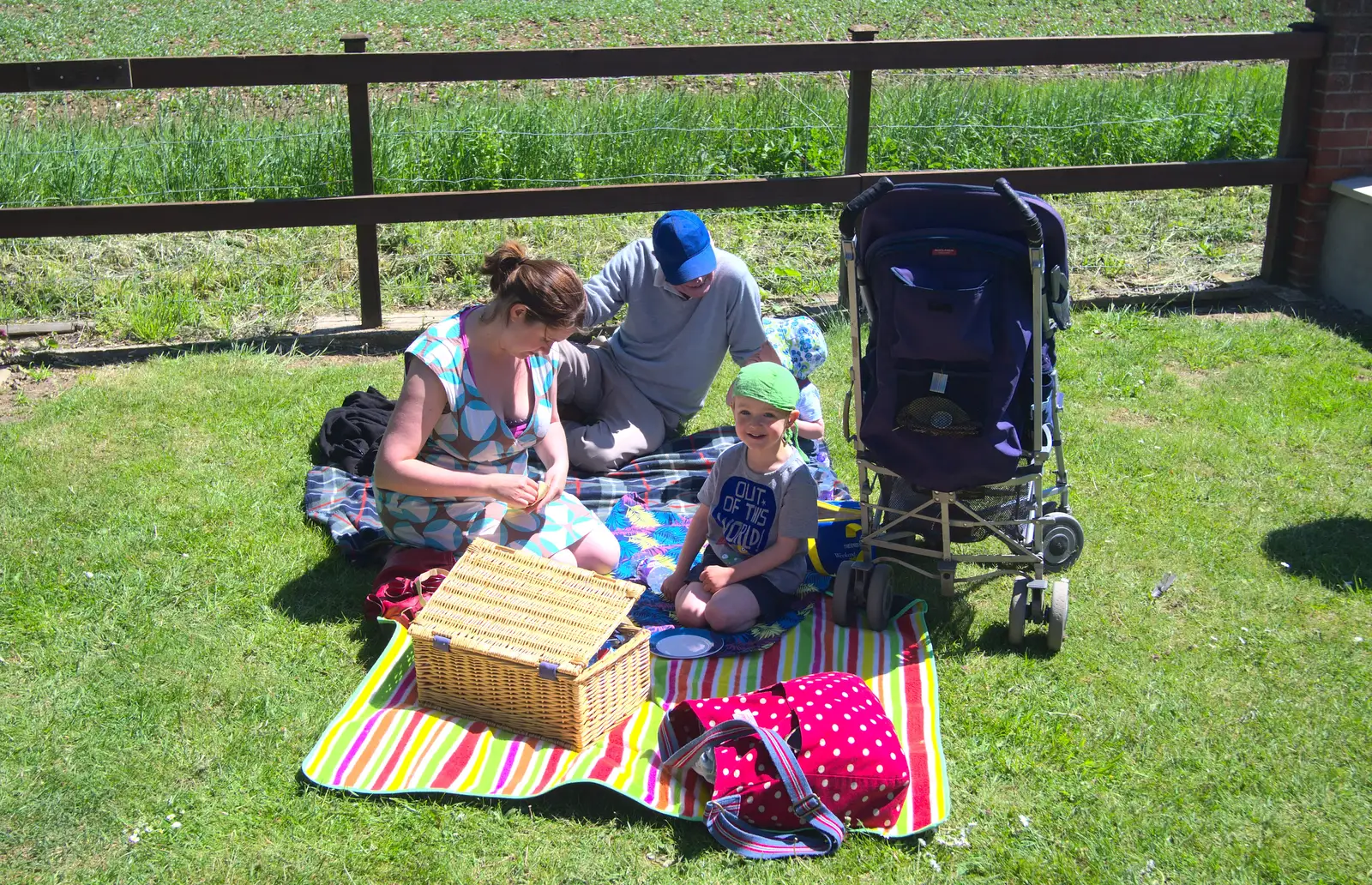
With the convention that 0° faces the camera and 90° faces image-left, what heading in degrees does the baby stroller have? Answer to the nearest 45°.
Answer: approximately 180°

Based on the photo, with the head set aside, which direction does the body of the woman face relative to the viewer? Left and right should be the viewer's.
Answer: facing the viewer and to the right of the viewer

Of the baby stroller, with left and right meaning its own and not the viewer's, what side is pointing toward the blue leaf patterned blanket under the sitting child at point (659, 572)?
left

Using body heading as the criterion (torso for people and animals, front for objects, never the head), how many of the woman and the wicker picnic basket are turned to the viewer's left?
0
